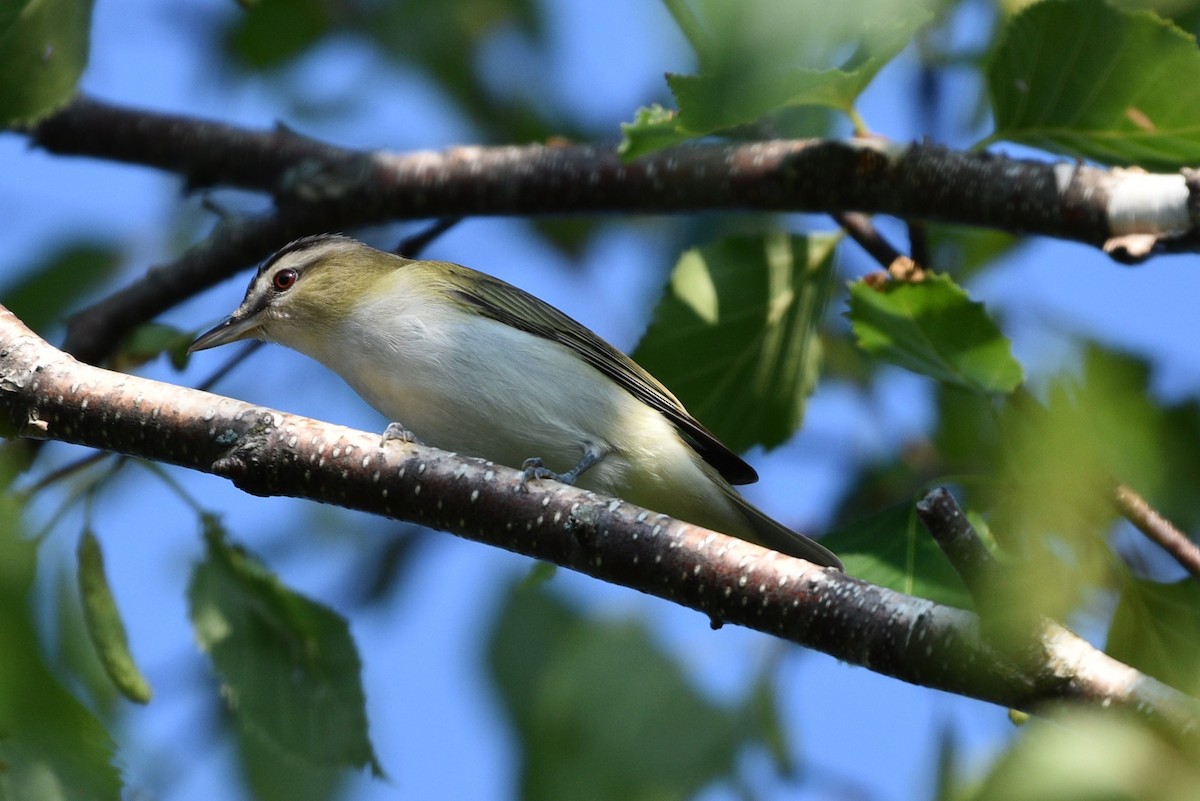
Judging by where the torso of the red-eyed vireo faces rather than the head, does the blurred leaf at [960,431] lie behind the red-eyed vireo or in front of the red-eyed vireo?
behind

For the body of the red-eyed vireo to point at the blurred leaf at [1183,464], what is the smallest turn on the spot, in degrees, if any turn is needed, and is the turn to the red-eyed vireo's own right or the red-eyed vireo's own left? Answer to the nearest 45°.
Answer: approximately 180°

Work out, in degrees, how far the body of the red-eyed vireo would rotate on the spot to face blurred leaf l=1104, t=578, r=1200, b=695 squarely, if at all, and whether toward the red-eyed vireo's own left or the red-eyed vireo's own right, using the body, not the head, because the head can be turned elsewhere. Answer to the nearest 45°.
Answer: approximately 135° to the red-eyed vireo's own left

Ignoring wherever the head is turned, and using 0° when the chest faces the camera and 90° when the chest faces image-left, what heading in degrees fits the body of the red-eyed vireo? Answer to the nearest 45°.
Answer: approximately 90°

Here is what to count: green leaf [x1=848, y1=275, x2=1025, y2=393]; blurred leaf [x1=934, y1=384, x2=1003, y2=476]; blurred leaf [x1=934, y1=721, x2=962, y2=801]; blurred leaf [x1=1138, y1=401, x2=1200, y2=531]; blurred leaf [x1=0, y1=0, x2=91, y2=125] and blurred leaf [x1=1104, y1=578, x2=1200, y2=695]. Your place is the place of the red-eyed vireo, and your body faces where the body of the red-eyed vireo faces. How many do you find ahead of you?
1

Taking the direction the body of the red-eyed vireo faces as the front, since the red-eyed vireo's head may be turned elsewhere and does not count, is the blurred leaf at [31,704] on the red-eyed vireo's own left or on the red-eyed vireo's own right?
on the red-eyed vireo's own left

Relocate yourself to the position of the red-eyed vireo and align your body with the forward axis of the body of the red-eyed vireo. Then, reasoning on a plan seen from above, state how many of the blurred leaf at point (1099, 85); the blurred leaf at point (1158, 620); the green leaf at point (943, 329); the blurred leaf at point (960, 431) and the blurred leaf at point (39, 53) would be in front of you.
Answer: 1

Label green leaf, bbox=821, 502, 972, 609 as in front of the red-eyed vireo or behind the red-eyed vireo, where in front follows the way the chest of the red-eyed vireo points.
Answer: behind

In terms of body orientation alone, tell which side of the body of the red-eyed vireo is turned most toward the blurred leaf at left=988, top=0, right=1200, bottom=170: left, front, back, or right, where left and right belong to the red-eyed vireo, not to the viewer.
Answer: back

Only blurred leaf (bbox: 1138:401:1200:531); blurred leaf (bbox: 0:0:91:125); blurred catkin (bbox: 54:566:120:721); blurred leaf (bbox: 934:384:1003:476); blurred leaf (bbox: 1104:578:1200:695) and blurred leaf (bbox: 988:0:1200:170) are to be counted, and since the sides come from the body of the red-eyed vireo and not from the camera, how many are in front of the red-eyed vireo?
2

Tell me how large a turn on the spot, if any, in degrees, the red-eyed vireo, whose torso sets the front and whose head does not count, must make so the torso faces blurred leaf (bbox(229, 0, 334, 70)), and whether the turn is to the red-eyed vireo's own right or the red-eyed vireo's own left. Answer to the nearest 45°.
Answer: approximately 45° to the red-eyed vireo's own right
